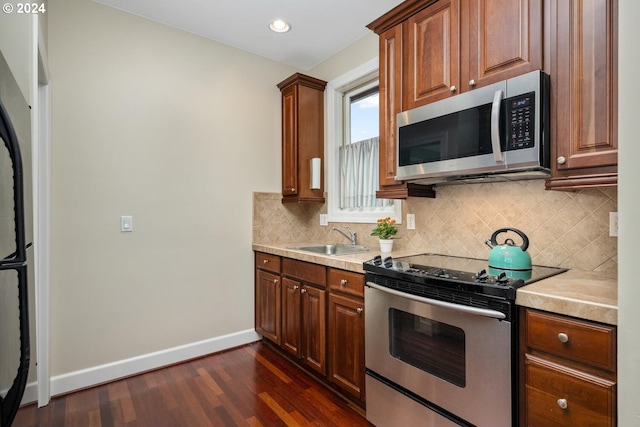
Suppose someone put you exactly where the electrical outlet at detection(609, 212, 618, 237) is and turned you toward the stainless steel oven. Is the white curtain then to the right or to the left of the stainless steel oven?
right

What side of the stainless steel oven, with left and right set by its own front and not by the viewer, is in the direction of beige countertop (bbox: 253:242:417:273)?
right

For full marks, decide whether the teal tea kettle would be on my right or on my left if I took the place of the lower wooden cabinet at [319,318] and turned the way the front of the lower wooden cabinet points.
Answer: on my left

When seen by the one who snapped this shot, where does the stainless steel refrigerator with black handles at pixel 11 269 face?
facing to the right of the viewer

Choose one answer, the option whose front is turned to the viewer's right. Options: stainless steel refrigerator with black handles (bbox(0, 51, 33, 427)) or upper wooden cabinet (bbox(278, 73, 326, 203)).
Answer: the stainless steel refrigerator with black handles

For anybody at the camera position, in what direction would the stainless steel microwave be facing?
facing the viewer and to the left of the viewer

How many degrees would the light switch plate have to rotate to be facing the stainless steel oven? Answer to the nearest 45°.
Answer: approximately 45° to its left

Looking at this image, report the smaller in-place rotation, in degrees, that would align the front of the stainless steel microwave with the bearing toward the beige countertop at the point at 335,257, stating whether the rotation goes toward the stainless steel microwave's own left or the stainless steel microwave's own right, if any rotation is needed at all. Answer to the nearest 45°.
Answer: approximately 45° to the stainless steel microwave's own right

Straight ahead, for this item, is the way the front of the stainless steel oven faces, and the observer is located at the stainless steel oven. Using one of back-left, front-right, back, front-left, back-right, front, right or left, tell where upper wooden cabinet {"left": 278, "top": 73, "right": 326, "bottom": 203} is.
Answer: right

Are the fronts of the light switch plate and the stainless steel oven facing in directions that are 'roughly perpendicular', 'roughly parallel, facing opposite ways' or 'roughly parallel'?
roughly perpendicular

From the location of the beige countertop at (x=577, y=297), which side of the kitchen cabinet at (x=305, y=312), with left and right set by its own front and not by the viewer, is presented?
left

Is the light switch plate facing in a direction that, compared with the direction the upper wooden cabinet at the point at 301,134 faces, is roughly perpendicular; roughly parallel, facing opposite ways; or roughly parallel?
roughly perpendicular

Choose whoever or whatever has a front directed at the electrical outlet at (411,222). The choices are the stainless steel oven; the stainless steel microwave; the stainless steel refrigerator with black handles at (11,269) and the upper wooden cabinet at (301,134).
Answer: the stainless steel refrigerator with black handles
